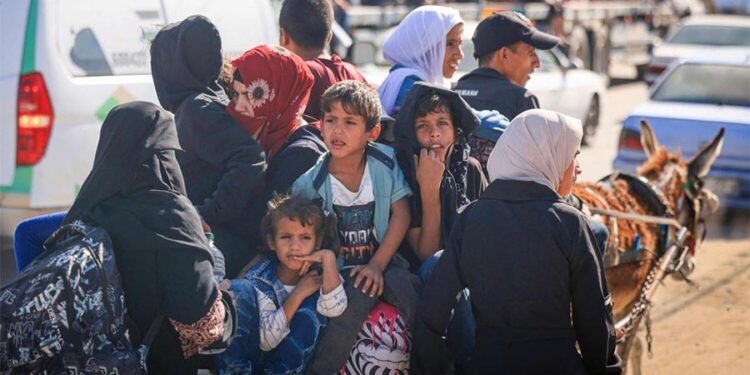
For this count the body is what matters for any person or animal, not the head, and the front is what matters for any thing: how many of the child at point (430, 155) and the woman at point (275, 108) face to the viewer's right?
0

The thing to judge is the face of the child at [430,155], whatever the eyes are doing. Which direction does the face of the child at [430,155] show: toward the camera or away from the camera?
toward the camera

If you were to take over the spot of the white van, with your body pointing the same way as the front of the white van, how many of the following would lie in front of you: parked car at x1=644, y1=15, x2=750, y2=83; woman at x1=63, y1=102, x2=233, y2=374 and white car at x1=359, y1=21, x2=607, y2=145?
2

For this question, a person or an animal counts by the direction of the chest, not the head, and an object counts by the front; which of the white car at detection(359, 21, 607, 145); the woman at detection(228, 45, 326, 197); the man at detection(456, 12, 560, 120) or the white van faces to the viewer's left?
the woman

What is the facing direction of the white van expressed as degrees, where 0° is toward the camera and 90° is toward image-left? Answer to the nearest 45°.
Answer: approximately 225°

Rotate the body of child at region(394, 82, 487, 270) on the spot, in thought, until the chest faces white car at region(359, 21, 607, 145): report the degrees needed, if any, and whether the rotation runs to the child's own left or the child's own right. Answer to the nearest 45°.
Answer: approximately 180°

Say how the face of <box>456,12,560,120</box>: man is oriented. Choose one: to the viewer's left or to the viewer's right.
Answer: to the viewer's right

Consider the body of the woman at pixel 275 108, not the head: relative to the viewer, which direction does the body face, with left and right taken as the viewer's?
facing to the left of the viewer

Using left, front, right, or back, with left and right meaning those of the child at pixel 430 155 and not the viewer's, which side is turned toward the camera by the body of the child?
front

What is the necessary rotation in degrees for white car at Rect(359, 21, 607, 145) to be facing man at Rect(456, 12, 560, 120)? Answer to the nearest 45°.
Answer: approximately 45° to its right

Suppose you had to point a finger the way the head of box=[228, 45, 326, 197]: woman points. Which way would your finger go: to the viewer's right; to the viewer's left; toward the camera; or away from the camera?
to the viewer's left

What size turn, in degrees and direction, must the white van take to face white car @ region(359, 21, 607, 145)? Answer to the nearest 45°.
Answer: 0° — it already faces it

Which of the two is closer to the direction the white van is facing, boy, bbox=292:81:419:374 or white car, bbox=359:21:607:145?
the white car
